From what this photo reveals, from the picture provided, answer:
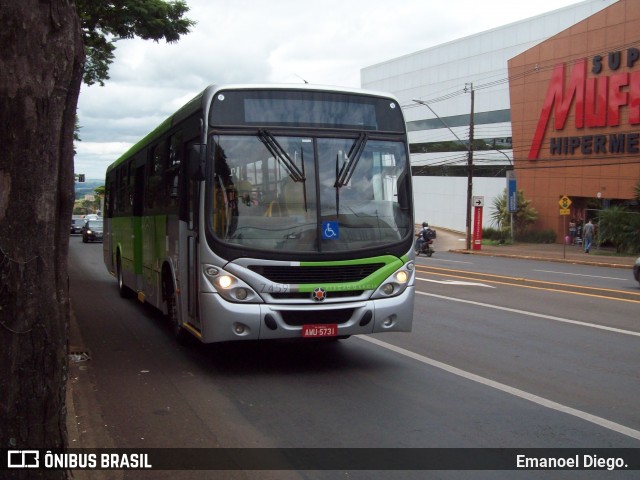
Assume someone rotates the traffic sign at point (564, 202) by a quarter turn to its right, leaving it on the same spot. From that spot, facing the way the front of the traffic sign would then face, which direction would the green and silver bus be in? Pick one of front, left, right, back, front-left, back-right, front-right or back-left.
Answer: left

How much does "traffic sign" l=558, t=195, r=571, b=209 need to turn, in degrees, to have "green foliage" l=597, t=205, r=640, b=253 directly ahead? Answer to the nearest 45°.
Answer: approximately 135° to its left

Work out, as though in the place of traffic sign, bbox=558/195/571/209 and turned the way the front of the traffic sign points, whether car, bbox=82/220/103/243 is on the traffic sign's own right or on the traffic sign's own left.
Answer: on the traffic sign's own right

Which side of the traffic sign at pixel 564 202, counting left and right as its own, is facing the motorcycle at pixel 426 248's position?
right

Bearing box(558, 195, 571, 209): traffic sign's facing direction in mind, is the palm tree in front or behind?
behind

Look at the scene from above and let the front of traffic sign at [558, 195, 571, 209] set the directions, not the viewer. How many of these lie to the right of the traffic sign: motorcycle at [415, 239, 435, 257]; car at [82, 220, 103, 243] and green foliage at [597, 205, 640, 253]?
2

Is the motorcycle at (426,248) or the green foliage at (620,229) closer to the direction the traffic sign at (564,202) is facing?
the motorcycle

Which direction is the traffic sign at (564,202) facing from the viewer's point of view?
toward the camera
